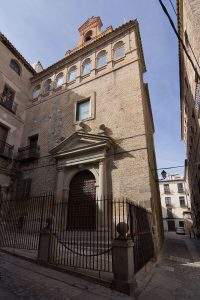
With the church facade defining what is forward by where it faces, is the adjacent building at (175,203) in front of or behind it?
behind

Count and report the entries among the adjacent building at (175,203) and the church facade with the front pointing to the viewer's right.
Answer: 0

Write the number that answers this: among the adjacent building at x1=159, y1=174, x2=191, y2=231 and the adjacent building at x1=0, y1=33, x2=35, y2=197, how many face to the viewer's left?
0

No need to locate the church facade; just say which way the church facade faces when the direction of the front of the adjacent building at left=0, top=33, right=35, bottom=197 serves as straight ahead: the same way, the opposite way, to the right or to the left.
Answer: to the right

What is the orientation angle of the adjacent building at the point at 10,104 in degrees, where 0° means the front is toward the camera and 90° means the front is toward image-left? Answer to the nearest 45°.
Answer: approximately 315°

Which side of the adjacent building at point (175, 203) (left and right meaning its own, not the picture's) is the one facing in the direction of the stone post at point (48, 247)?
front

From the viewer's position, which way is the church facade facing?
facing the viewer and to the left of the viewer

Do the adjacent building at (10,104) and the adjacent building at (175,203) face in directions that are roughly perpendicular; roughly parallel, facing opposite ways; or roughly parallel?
roughly perpendicular

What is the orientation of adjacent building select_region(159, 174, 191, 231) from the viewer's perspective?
toward the camera

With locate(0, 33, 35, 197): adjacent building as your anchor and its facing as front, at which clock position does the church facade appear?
The church facade is roughly at 12 o'clock from the adjacent building.

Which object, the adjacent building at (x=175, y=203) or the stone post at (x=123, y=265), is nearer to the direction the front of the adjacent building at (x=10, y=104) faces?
the stone post

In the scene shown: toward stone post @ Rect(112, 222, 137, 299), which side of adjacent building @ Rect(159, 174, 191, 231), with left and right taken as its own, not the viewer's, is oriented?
front
